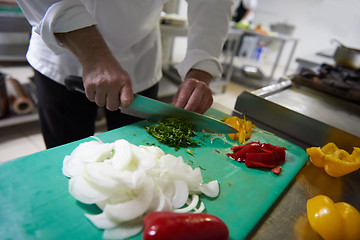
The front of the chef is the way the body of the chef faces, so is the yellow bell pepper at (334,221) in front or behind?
in front

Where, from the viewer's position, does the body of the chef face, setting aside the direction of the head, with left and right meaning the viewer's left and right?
facing the viewer and to the right of the viewer

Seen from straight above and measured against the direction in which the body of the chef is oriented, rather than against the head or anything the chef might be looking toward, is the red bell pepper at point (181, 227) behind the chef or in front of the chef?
in front
